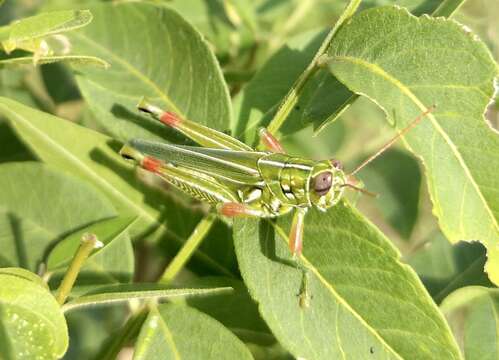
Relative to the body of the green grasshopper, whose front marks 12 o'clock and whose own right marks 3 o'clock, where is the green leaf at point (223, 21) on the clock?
The green leaf is roughly at 8 o'clock from the green grasshopper.

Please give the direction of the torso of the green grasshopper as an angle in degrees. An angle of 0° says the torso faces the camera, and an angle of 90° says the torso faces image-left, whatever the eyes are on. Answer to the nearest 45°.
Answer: approximately 270°

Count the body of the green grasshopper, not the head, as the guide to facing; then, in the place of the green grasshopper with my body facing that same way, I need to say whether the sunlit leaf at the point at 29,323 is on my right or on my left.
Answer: on my right

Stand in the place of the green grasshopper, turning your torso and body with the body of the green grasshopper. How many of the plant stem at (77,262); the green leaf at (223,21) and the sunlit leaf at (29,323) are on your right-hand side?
2
